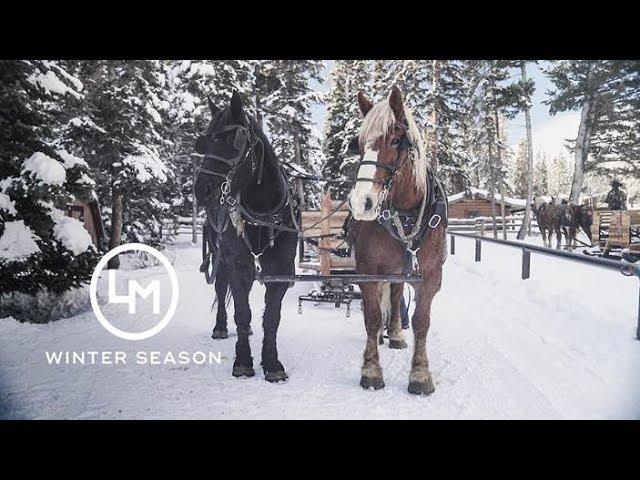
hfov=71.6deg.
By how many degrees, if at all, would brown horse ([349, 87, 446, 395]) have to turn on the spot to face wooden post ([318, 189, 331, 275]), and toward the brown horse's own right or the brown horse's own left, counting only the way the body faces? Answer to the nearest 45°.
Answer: approximately 135° to the brown horse's own right

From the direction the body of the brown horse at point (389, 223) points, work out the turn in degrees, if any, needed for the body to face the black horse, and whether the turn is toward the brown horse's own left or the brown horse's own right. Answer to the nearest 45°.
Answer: approximately 90° to the brown horse's own right

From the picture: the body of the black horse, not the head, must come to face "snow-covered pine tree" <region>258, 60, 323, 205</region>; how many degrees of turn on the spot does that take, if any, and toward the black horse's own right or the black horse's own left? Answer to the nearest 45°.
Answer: approximately 180°

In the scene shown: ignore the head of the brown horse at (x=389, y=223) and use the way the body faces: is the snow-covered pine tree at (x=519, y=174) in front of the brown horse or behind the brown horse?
behind

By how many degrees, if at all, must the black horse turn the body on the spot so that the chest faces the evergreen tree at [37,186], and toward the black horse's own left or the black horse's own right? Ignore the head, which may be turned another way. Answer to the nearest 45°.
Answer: approximately 135° to the black horse's own right

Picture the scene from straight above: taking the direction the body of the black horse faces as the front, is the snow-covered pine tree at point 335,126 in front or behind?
behind

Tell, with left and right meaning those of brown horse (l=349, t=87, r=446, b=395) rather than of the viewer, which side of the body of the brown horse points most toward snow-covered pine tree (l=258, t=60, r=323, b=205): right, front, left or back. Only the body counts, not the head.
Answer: back

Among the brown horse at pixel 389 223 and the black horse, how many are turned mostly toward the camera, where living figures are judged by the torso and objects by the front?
2

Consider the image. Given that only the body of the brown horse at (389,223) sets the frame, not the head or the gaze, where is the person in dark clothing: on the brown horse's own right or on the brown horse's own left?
on the brown horse's own left

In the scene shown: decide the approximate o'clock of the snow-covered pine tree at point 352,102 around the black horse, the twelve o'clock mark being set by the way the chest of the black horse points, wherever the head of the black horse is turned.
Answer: The snow-covered pine tree is roughly at 7 o'clock from the black horse.

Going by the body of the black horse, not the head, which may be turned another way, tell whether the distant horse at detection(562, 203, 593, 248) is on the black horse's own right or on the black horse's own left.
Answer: on the black horse's own left

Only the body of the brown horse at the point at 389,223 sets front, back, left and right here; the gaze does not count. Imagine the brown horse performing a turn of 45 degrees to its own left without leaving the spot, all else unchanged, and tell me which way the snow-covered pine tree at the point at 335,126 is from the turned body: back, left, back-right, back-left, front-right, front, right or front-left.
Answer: back-left
